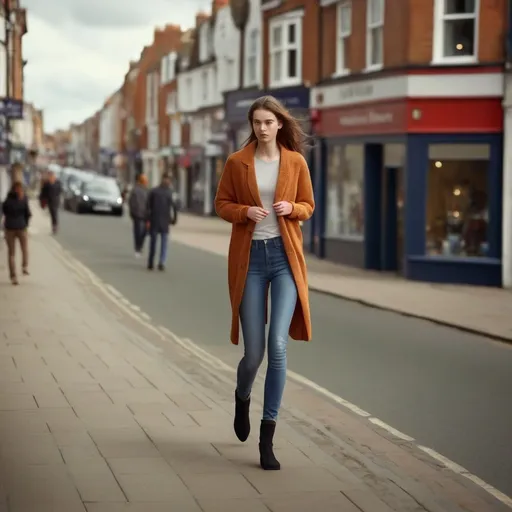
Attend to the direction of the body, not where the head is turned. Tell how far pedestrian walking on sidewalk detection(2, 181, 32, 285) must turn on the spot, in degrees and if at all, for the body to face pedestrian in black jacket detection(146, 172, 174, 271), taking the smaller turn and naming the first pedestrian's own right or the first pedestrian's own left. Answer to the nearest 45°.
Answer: approximately 135° to the first pedestrian's own left

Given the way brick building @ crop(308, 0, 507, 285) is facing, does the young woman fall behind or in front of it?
in front

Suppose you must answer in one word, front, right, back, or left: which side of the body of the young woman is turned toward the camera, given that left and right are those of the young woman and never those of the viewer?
front

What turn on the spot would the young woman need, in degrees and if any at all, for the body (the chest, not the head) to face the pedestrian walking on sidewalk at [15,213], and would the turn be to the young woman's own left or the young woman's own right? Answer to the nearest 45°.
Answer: approximately 180°

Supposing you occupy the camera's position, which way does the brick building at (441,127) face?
facing the viewer and to the left of the viewer
